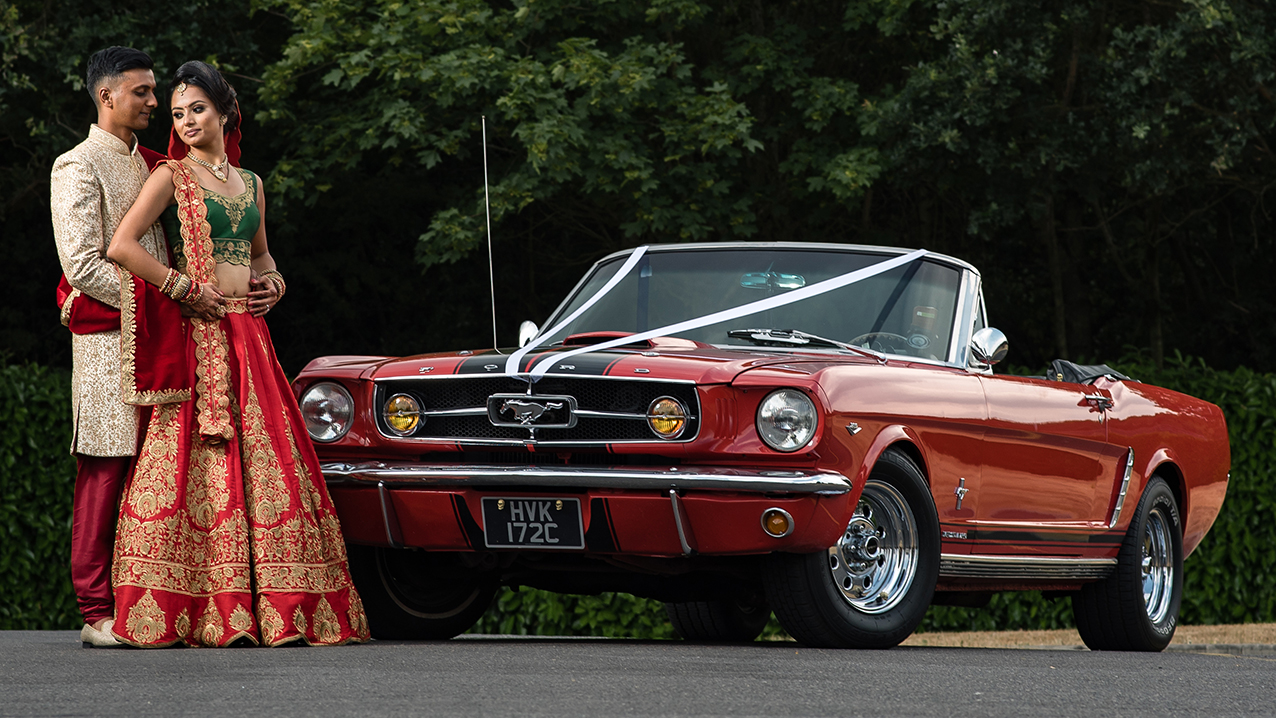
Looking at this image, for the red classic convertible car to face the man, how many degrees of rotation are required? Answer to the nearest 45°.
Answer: approximately 45° to its right

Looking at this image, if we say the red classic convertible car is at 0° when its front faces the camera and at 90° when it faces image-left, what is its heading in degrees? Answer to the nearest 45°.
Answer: approximately 45°

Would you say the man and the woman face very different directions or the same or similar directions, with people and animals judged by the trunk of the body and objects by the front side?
same or similar directions

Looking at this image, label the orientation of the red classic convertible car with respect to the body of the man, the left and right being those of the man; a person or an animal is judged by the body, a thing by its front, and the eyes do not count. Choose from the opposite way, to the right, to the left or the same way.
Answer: to the right

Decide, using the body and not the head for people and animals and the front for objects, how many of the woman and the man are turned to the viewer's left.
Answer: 0

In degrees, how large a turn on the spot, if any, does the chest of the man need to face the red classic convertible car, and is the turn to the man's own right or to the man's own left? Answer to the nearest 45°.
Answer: approximately 45° to the man's own left

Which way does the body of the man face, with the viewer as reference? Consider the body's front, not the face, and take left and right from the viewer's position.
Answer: facing the viewer and to the right of the viewer

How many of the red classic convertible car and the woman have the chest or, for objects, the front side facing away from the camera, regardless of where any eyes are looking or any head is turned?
0

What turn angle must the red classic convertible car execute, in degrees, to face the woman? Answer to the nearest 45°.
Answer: approximately 45° to its right
